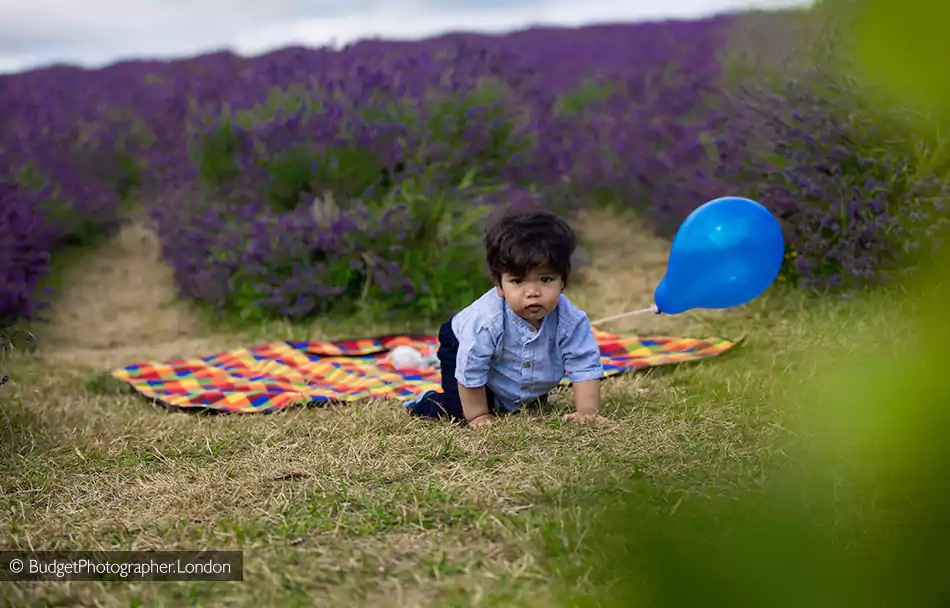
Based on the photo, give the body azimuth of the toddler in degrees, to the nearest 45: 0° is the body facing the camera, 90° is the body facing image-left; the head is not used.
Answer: approximately 315°

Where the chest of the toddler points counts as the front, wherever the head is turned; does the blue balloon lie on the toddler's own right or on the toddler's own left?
on the toddler's own left

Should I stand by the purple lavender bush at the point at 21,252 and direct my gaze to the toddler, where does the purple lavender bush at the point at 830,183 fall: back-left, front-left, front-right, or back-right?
front-left

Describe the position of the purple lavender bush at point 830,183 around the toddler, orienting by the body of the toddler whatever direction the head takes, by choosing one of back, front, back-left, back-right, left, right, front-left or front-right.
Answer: left

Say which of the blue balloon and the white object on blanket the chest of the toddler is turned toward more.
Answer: the blue balloon

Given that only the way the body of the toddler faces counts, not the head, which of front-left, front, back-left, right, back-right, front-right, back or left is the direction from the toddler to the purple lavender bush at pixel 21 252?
back

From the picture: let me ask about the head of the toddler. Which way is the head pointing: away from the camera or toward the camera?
toward the camera
